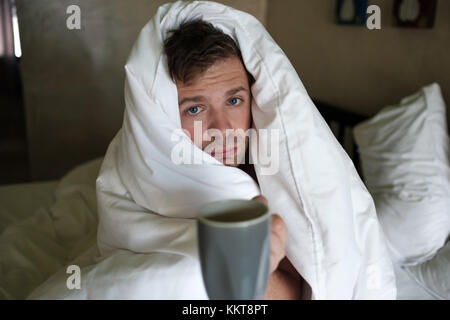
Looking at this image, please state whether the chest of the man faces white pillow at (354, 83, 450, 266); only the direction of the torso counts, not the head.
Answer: no

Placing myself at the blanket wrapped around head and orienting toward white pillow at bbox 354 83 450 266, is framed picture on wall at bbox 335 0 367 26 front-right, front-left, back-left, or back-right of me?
front-left

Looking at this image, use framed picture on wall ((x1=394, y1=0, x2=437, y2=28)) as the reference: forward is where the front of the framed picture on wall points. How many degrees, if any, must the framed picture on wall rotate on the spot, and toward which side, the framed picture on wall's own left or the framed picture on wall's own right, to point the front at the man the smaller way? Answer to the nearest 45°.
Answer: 0° — it already faces them

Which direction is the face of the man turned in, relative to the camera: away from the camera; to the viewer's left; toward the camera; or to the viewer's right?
toward the camera

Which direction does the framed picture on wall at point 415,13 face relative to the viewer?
toward the camera

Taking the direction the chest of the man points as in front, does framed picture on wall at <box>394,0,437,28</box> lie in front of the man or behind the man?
behind

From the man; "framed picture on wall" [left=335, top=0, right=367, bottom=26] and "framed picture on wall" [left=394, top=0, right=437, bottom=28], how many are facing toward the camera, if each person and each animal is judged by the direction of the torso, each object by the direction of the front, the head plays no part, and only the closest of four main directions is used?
3

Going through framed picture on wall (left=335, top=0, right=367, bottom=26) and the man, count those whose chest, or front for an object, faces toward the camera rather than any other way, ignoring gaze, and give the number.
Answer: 2

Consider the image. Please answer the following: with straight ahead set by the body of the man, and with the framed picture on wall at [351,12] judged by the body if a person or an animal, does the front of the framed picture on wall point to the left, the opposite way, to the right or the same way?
the same way

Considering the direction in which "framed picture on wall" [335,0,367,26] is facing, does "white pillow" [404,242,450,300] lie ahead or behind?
ahead

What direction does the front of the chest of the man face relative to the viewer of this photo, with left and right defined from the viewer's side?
facing the viewer

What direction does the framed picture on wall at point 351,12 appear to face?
toward the camera
